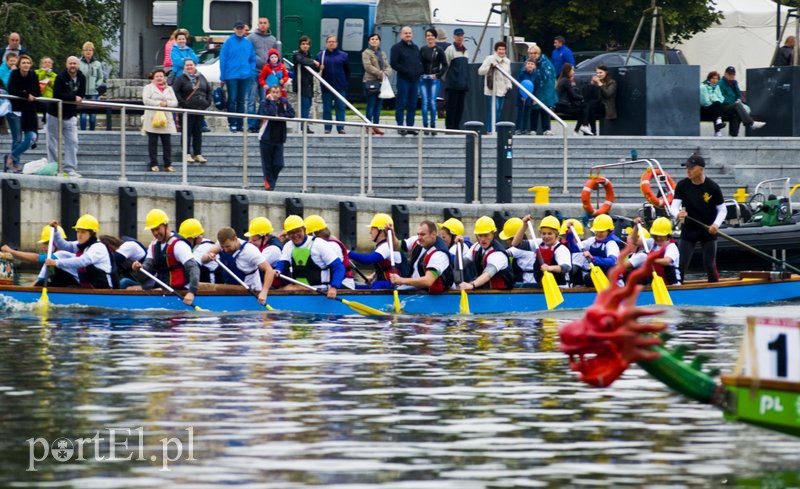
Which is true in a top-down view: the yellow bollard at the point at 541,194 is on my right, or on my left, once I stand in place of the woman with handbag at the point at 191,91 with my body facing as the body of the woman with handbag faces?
on my left

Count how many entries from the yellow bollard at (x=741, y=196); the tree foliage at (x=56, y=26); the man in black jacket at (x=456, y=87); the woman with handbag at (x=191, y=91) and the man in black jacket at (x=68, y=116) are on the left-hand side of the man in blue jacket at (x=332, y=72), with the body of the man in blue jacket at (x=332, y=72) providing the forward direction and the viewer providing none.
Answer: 2

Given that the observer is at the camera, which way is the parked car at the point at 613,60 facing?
facing to the left of the viewer

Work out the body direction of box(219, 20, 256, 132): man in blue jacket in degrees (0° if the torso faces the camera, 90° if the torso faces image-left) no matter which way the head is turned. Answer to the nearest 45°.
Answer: approximately 0°

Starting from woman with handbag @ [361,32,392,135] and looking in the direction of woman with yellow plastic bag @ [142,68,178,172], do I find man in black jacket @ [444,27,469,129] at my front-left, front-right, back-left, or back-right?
back-left

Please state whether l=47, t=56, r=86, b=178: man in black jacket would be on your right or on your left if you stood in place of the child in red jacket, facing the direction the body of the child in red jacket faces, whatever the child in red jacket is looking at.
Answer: on your right

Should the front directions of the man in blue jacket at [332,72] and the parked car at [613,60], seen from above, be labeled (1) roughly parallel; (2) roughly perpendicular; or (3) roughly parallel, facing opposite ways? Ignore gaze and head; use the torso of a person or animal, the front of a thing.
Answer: roughly perpendicular

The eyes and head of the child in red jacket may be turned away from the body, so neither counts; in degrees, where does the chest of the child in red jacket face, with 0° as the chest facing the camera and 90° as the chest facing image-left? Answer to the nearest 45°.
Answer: approximately 0°
